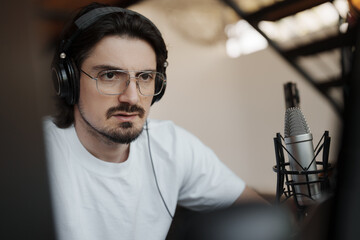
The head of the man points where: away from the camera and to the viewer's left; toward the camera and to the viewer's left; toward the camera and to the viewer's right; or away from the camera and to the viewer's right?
toward the camera and to the viewer's right

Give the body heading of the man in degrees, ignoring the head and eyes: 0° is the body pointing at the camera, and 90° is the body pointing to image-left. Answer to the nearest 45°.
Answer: approximately 315°
